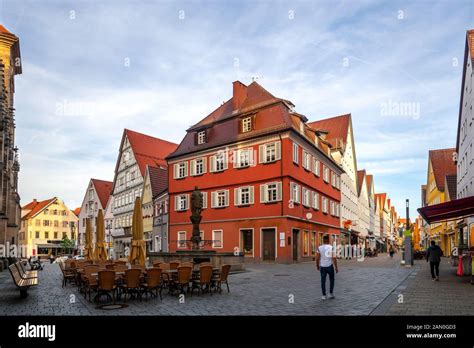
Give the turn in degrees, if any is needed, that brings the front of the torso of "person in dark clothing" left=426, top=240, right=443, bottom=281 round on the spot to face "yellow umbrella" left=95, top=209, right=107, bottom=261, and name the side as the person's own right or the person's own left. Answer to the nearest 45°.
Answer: approximately 90° to the person's own left

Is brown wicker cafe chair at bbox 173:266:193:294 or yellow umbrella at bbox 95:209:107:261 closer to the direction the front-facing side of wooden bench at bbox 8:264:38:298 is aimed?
the brown wicker cafe chair

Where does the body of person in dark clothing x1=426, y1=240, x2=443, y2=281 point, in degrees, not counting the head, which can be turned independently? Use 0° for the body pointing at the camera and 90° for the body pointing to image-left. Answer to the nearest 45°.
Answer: approximately 180°

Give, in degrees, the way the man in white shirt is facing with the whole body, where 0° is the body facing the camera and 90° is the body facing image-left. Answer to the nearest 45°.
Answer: approximately 180°

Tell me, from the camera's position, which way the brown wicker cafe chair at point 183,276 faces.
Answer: facing away from the viewer and to the left of the viewer

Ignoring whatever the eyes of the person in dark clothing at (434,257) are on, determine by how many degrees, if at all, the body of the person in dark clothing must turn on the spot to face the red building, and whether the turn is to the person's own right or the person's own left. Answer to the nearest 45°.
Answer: approximately 45° to the person's own left

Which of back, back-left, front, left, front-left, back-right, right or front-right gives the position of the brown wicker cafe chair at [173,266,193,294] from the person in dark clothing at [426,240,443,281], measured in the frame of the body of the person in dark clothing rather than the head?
back-left

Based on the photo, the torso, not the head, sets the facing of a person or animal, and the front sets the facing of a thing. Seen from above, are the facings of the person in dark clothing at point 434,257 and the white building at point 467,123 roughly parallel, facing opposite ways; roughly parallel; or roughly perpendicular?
roughly perpendicular
